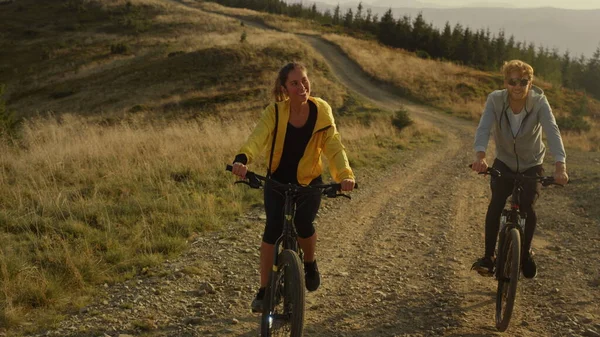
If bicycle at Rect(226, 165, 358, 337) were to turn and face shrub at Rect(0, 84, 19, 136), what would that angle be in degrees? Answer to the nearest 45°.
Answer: approximately 135° to its right

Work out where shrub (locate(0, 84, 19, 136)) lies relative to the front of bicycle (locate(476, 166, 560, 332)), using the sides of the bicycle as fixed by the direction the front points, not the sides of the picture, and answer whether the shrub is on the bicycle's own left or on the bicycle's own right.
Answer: on the bicycle's own right

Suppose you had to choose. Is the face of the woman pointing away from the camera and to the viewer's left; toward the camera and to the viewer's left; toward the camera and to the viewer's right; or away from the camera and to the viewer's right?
toward the camera and to the viewer's right

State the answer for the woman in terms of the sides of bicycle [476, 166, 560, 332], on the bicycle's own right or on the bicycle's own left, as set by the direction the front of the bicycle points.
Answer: on the bicycle's own right

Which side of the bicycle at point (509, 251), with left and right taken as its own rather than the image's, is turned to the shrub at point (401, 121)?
back

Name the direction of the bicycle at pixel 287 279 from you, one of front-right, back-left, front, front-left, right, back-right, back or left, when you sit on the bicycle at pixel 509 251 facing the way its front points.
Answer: front-right

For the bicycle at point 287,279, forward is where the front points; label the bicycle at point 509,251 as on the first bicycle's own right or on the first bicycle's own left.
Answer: on the first bicycle's own left
